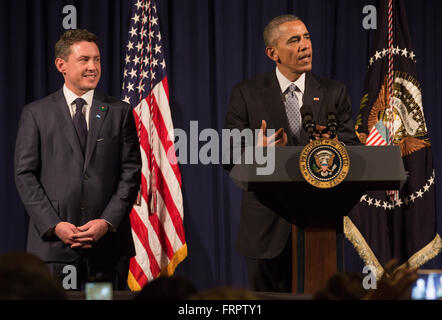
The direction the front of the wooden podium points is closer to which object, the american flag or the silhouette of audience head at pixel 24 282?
the silhouette of audience head

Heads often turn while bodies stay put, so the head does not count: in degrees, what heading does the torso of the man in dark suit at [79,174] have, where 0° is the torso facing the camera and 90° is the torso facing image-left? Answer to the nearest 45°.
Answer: approximately 0°

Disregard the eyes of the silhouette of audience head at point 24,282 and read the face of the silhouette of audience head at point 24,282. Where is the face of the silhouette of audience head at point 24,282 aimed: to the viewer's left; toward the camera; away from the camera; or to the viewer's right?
away from the camera

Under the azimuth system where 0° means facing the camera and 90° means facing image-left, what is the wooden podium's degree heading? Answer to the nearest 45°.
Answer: approximately 0°

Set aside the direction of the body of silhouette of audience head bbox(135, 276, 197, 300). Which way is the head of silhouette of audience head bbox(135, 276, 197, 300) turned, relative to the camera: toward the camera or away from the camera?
away from the camera

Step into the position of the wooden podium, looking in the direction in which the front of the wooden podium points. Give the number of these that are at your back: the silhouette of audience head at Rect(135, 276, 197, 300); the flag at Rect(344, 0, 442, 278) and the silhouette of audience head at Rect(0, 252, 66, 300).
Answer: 1

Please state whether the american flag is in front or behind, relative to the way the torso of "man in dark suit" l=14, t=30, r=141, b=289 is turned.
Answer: behind
